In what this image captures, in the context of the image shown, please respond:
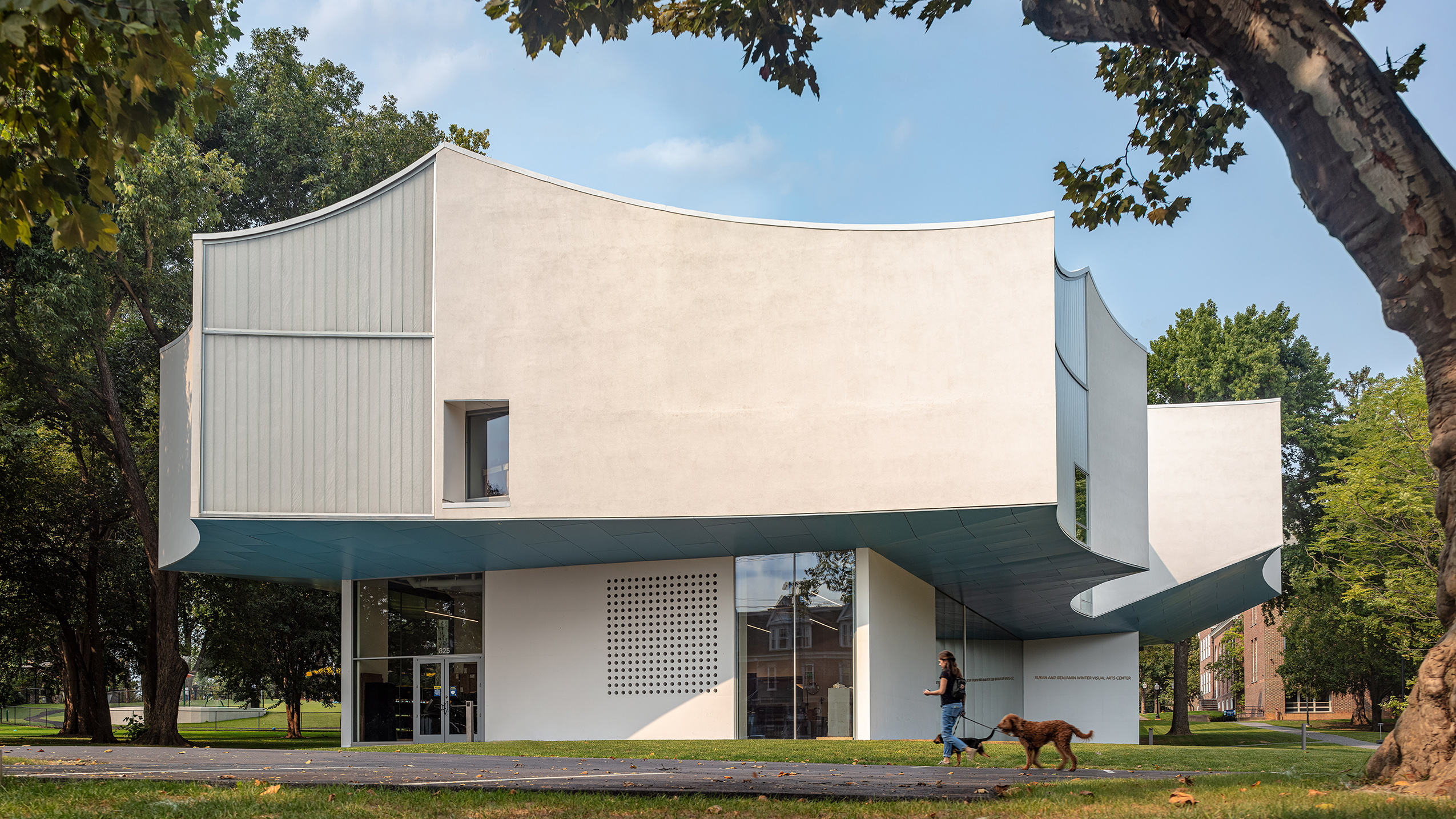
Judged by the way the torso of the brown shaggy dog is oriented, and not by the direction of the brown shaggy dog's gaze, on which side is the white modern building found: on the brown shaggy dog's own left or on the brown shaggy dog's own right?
on the brown shaggy dog's own right

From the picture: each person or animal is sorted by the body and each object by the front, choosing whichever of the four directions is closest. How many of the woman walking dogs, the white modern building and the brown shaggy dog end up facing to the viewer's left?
2

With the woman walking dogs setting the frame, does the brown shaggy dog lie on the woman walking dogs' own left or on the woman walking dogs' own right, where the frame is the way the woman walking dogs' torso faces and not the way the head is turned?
on the woman walking dogs' own left

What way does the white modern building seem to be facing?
toward the camera

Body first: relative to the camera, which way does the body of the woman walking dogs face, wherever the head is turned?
to the viewer's left

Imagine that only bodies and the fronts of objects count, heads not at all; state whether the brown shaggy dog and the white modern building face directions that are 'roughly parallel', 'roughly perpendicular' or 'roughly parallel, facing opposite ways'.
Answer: roughly perpendicular

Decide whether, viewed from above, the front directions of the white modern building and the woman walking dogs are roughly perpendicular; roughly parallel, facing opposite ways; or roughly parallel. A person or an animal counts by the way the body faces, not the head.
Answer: roughly perpendicular
